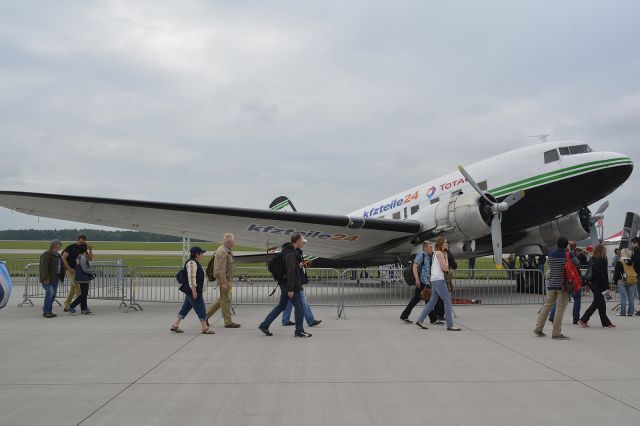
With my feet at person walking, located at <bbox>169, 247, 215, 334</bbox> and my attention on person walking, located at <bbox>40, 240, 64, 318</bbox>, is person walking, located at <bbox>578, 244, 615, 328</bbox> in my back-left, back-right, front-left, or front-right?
back-right

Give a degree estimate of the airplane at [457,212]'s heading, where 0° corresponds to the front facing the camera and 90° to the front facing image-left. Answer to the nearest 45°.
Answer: approximately 315°

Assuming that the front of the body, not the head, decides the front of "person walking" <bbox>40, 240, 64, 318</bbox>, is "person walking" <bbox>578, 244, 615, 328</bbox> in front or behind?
in front

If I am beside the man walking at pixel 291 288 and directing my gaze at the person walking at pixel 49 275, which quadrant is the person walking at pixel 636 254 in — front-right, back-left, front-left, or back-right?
back-right
